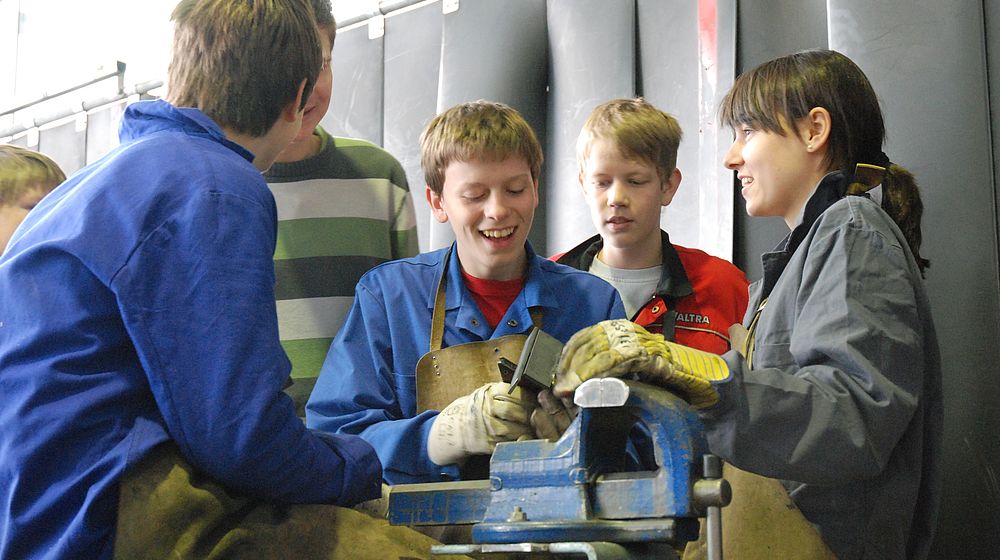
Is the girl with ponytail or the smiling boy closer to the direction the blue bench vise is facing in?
the girl with ponytail

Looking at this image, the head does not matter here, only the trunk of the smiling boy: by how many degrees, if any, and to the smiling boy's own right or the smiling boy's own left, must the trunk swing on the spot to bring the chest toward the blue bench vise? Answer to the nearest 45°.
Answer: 0° — they already face it

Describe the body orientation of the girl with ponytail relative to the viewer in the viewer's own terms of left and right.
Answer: facing to the left of the viewer

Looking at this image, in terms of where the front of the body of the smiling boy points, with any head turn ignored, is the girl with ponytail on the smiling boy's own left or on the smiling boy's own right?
on the smiling boy's own left

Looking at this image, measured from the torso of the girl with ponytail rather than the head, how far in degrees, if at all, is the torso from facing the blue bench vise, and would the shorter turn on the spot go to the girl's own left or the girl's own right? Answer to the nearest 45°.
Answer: approximately 45° to the girl's own left

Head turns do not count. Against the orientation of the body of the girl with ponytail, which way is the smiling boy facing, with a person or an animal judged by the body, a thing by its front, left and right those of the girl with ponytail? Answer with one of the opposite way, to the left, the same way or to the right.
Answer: to the left

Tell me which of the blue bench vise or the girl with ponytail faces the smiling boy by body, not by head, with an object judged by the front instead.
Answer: the girl with ponytail

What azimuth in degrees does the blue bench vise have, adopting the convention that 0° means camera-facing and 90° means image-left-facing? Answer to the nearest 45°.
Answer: approximately 270°

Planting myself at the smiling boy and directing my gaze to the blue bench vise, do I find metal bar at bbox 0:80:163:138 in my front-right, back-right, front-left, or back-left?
back-right

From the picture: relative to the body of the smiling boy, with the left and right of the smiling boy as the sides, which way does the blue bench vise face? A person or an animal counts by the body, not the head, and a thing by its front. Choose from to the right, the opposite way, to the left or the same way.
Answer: to the left
